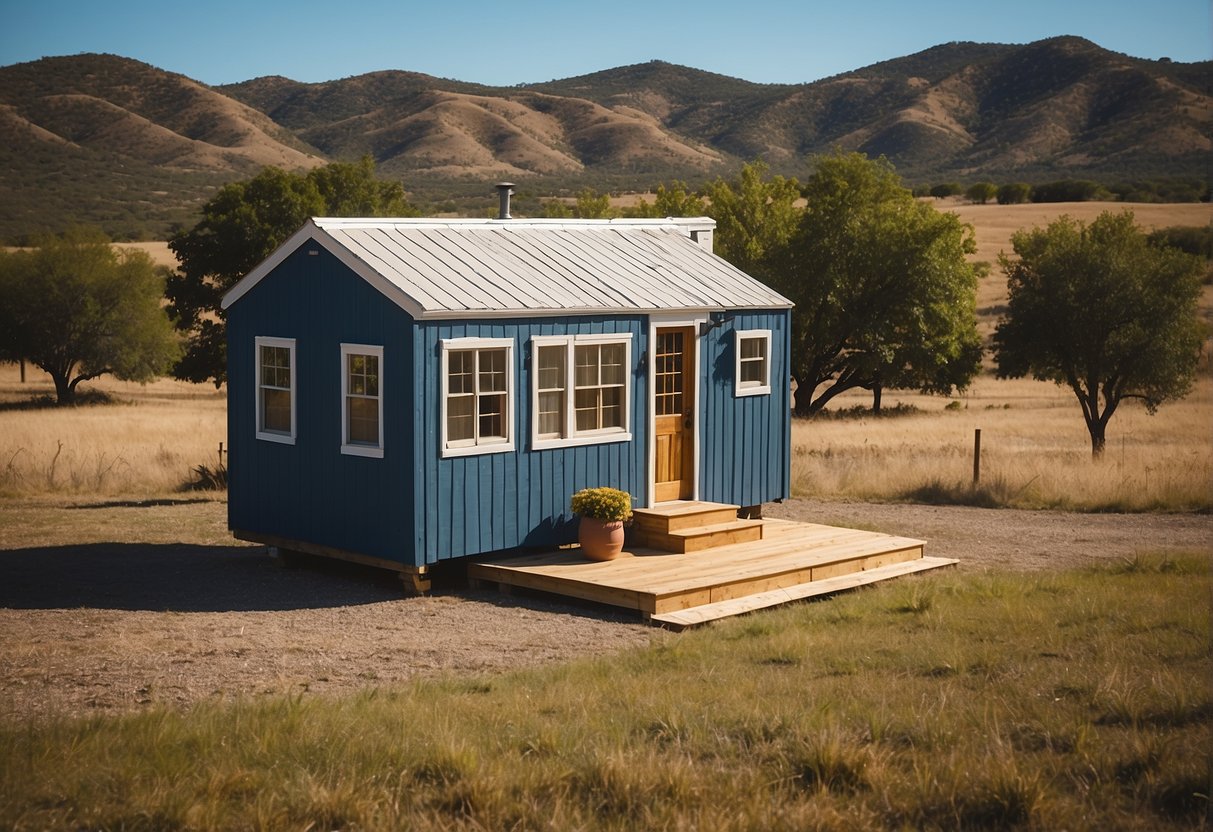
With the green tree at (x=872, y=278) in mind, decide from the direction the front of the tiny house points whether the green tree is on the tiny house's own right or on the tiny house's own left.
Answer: on the tiny house's own left

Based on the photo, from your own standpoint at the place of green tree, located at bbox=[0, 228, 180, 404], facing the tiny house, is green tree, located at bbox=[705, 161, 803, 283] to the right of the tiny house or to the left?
left

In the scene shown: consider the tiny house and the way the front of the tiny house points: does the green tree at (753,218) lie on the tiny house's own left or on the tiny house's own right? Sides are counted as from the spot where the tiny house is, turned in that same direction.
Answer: on the tiny house's own left

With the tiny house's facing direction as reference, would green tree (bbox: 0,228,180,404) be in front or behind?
behind

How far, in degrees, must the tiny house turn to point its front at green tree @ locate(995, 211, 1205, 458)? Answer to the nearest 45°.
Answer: approximately 90° to its left

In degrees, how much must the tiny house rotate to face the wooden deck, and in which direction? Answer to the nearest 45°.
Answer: approximately 45° to its left

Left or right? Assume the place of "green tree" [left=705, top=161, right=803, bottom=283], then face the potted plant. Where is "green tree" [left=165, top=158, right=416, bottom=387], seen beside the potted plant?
right

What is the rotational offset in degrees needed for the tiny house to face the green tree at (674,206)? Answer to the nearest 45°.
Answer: approximately 135° to its left

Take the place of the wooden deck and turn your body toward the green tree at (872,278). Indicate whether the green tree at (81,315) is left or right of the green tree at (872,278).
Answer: left

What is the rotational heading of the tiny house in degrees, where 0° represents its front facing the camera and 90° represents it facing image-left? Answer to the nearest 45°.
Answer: approximately 315°

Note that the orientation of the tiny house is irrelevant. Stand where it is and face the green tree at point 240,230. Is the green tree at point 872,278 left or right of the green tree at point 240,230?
right

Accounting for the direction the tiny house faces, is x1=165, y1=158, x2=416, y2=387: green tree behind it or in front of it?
behind
